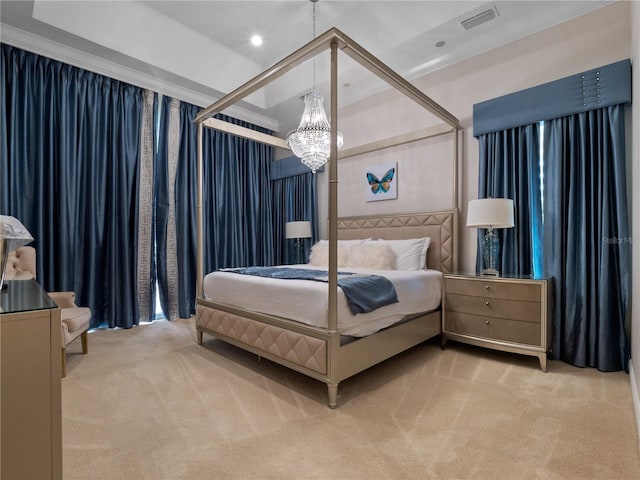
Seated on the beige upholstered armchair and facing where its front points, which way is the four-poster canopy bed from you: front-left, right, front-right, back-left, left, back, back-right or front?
front

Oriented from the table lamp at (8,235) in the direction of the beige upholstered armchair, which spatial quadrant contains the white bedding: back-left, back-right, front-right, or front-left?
front-right

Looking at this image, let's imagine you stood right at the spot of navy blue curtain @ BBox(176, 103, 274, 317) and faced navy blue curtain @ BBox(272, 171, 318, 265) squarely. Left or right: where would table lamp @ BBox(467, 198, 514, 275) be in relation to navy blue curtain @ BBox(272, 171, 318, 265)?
right

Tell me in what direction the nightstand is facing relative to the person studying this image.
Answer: facing the viewer and to the left of the viewer

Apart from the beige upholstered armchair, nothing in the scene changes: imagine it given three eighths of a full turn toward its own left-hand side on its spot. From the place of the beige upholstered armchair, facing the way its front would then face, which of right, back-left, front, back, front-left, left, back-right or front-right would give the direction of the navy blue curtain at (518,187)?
back-right

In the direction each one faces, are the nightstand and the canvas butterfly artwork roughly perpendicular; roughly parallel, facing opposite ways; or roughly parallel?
roughly parallel

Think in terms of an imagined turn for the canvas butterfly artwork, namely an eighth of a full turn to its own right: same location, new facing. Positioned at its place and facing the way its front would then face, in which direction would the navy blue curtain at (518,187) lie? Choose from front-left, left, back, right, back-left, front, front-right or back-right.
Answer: back-left

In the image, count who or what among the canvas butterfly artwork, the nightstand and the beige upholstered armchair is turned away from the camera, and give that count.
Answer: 0

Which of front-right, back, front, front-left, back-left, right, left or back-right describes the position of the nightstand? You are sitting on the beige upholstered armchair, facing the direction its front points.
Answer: front

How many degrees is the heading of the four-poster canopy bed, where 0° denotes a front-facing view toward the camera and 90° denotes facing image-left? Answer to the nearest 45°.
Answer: approximately 45°

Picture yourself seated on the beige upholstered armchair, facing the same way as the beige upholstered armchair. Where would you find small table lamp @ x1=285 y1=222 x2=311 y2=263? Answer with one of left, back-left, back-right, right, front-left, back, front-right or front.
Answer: front-left

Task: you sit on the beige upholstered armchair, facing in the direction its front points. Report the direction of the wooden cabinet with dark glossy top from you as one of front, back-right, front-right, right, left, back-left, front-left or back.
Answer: front-right

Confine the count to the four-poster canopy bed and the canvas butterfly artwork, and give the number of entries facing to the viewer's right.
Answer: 0

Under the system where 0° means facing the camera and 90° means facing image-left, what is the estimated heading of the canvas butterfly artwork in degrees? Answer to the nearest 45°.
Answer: approximately 45°

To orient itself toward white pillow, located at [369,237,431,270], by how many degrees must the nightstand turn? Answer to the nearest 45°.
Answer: approximately 90° to its right

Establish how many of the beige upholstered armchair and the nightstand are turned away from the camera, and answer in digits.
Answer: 0

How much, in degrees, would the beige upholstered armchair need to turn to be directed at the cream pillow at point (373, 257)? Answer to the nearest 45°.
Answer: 0° — it already faces it

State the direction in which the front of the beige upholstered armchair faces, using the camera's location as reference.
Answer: facing the viewer and to the right of the viewer
